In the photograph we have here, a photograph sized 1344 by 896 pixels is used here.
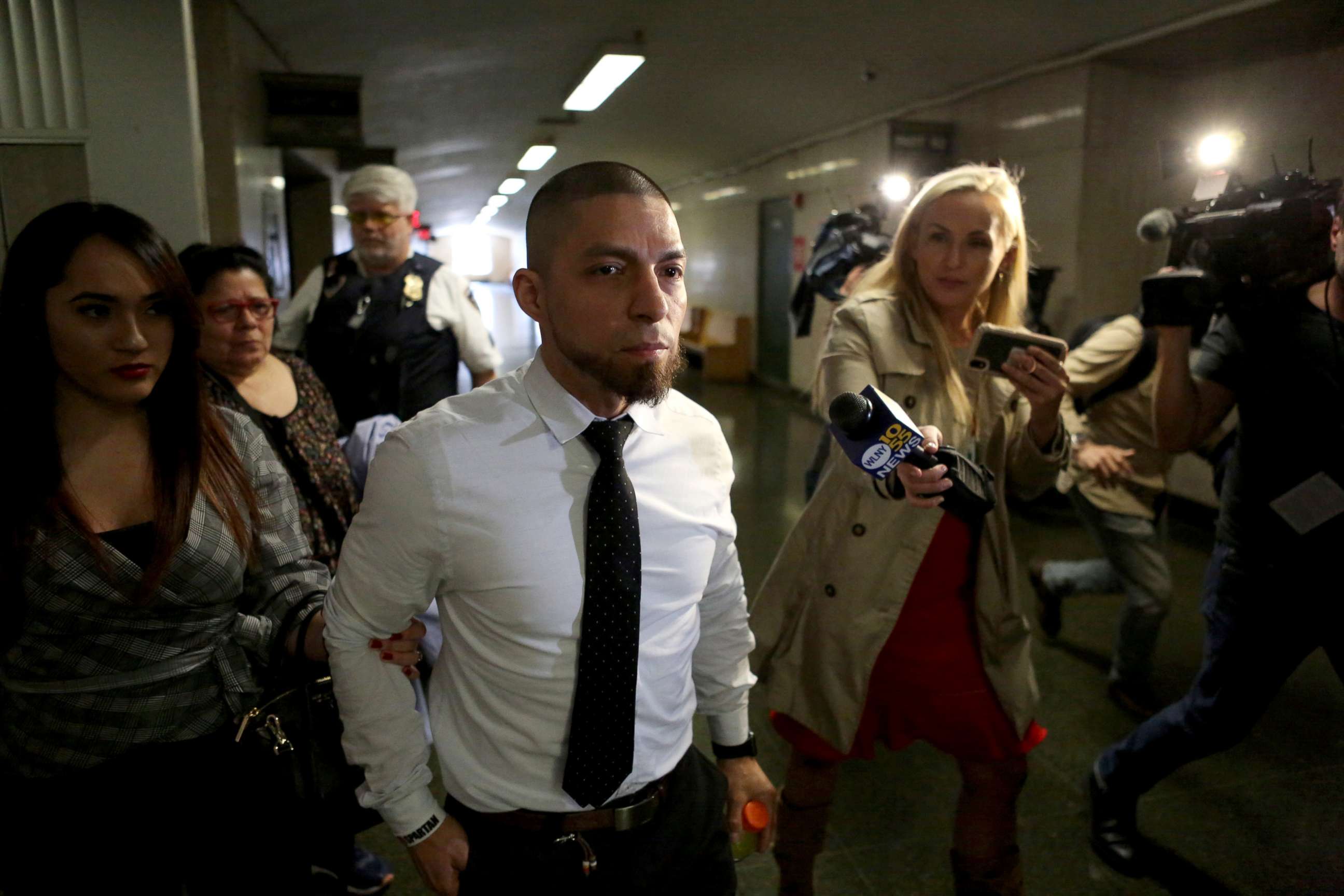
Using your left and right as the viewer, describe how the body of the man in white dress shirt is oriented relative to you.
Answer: facing the viewer and to the right of the viewer

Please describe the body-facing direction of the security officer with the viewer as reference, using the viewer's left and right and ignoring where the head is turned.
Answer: facing the viewer

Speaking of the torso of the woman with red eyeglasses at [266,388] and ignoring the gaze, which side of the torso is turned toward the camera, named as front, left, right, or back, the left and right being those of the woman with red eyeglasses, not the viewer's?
front

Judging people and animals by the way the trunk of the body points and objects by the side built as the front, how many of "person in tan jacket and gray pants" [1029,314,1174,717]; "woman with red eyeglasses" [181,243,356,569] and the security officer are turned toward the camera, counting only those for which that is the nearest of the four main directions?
2

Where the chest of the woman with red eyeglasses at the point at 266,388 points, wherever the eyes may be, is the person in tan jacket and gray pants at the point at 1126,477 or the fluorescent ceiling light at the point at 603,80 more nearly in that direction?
the person in tan jacket and gray pants

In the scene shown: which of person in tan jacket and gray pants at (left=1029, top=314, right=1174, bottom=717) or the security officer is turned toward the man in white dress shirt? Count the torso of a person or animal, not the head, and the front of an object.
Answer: the security officer

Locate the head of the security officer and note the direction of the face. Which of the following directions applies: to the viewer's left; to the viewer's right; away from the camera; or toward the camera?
toward the camera

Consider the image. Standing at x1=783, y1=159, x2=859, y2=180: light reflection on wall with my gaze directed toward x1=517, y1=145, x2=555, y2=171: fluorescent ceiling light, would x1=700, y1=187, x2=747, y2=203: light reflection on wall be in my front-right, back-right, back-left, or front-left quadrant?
front-right

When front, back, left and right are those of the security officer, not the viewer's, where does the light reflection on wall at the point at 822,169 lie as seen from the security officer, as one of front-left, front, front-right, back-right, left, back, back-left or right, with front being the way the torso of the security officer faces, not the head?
back-left
